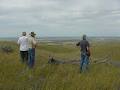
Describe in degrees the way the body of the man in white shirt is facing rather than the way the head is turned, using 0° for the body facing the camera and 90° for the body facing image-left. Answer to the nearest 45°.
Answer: approximately 180°

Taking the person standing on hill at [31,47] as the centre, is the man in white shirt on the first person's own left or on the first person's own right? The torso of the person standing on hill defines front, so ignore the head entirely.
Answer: on the first person's own left

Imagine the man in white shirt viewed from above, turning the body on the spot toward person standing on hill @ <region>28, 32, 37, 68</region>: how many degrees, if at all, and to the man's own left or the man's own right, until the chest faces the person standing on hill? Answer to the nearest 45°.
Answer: approximately 90° to the man's own right

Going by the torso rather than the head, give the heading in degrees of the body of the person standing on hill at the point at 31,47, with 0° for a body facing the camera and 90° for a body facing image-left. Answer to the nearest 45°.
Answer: approximately 225°
